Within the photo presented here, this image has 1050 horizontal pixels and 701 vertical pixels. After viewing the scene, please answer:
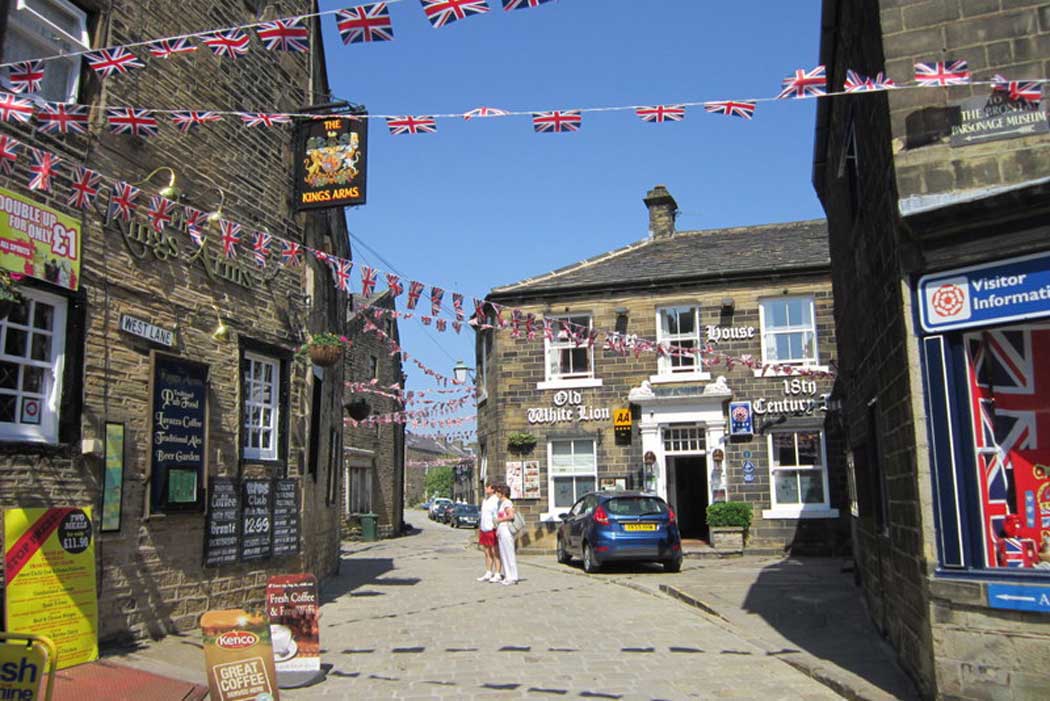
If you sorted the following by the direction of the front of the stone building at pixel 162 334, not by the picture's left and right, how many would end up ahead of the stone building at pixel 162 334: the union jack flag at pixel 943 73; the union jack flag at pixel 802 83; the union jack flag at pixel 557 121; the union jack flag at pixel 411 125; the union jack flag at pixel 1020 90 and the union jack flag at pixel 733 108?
6

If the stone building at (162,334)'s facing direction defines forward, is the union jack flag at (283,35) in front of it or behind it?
in front

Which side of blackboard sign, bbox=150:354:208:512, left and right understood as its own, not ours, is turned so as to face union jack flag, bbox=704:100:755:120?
front

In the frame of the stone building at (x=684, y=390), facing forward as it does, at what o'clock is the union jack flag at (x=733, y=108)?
The union jack flag is roughly at 12 o'clock from the stone building.

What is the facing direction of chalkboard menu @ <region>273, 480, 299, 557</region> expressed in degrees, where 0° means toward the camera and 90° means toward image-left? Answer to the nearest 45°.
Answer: approximately 315°

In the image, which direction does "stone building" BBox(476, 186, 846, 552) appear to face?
toward the camera

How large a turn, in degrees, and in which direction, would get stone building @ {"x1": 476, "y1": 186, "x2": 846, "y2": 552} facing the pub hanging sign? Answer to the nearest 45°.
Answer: approximately 45° to its right

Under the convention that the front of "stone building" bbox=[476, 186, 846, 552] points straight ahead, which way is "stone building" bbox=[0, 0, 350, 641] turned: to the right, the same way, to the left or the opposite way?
to the left
